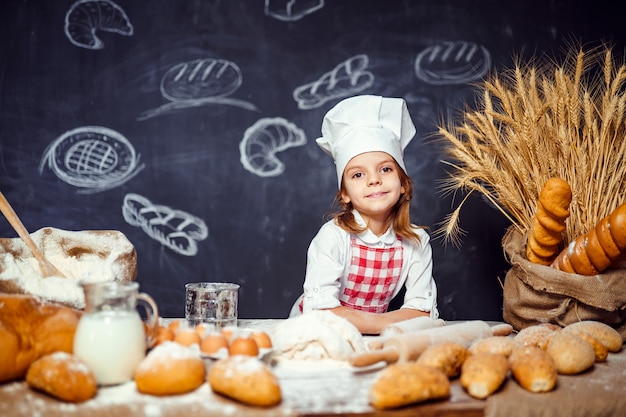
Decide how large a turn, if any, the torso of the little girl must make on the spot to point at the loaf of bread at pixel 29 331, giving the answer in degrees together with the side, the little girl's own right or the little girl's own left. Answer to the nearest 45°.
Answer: approximately 45° to the little girl's own right

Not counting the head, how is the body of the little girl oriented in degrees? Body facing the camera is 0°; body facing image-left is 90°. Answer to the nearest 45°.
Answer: approximately 0°

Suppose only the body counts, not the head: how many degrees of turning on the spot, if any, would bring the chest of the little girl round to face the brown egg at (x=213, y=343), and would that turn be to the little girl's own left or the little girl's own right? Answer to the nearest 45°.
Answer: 0° — they already face it

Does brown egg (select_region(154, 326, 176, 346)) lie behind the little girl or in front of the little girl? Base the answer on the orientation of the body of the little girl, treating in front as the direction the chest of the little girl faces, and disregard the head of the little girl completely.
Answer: in front

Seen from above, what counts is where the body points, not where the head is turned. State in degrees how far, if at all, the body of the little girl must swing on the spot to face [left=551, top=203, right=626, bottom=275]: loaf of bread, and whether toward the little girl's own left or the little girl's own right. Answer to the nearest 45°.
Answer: approximately 45° to the little girl's own left

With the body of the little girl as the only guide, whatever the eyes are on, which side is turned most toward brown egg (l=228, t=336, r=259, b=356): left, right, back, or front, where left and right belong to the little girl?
front

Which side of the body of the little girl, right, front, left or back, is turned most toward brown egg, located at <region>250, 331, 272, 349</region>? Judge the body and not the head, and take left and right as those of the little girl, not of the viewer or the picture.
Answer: right

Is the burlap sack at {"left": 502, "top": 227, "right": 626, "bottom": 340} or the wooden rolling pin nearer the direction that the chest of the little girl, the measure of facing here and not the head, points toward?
the wooden rolling pin

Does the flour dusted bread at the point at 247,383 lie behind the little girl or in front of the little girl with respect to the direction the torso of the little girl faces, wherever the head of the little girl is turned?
in front
